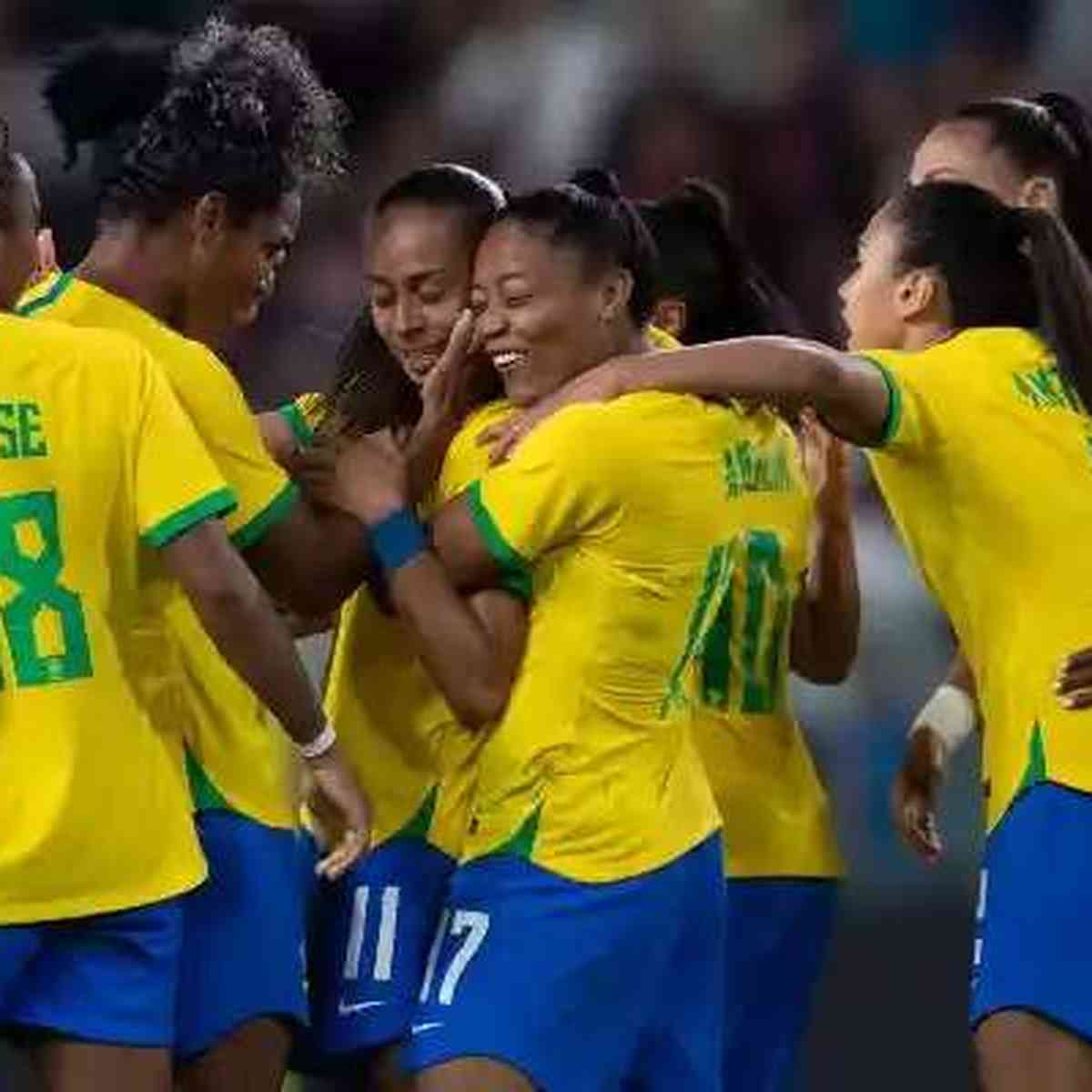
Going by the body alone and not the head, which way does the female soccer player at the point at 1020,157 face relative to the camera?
to the viewer's left

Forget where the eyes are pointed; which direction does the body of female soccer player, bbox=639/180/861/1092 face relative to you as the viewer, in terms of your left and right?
facing away from the viewer and to the left of the viewer

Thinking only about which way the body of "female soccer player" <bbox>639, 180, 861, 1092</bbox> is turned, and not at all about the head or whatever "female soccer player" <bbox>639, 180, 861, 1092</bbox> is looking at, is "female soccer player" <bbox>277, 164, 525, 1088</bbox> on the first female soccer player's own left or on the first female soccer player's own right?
on the first female soccer player's own left

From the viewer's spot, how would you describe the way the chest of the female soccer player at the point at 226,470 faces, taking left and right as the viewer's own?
facing to the right of the viewer

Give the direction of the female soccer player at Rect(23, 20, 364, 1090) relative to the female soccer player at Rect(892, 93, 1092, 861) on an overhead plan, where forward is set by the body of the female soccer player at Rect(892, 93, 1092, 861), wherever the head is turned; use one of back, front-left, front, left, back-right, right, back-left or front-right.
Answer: front-left

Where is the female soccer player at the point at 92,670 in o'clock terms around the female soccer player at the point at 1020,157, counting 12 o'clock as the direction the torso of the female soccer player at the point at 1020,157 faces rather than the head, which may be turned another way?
the female soccer player at the point at 92,670 is roughly at 10 o'clock from the female soccer player at the point at 1020,157.

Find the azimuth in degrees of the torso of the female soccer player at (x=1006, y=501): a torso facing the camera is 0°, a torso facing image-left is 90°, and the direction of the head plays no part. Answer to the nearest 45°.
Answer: approximately 135°

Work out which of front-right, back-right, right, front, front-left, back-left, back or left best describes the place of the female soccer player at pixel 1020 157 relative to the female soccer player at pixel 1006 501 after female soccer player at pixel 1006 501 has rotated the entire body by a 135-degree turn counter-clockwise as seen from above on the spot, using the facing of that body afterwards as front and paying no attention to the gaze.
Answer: back

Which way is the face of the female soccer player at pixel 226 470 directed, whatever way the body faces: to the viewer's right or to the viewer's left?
to the viewer's right

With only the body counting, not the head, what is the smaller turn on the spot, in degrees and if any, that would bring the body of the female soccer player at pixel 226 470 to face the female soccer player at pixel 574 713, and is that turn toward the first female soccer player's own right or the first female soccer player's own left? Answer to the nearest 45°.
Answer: approximately 45° to the first female soccer player's own right

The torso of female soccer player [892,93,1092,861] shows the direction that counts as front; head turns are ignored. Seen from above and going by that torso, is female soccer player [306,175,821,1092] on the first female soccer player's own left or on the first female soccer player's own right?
on the first female soccer player's own left

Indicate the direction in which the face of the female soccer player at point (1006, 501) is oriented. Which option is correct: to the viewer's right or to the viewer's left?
to the viewer's left
